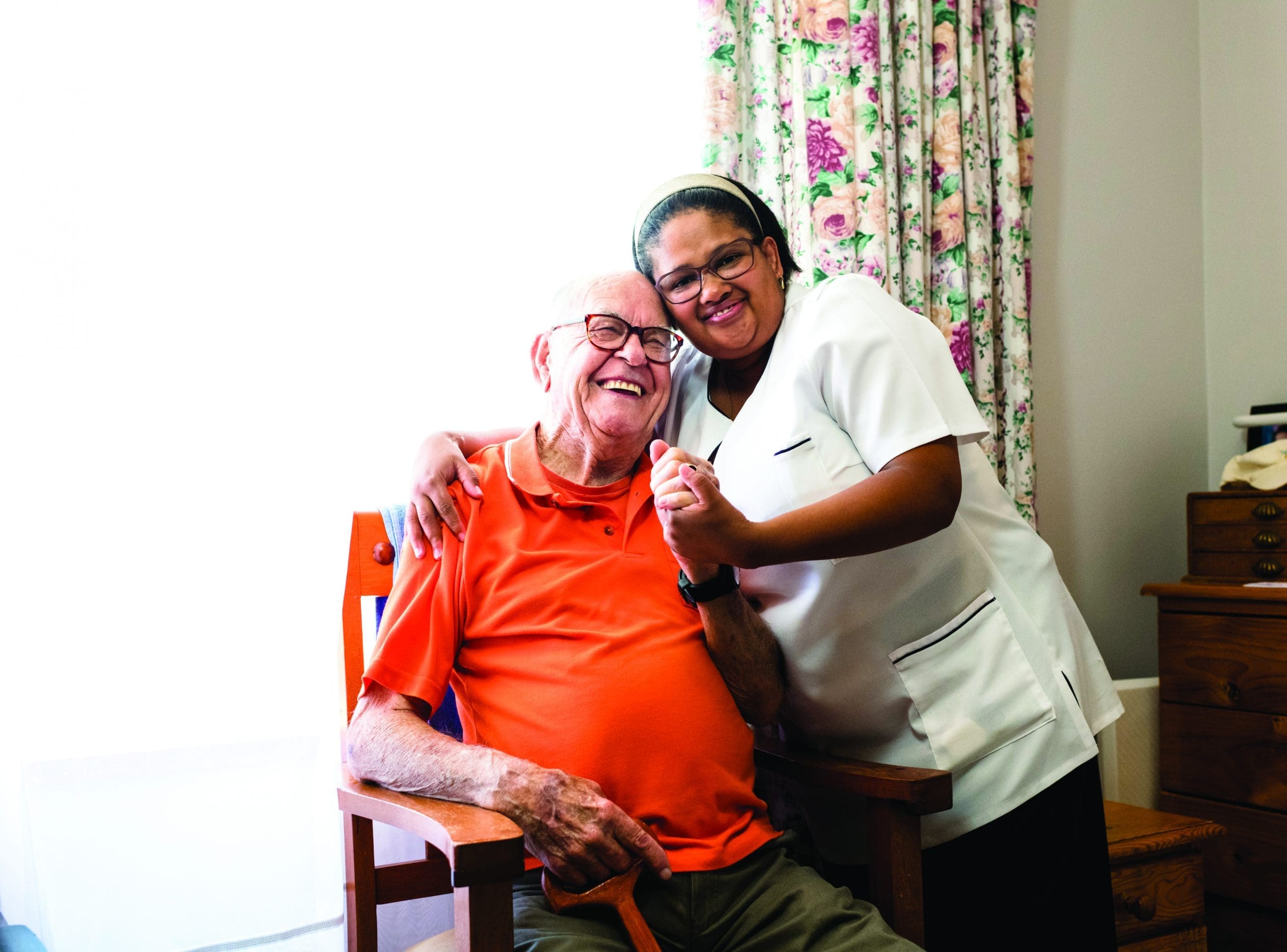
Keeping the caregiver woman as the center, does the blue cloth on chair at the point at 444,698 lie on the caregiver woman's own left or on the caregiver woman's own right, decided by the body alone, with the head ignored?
on the caregiver woman's own right

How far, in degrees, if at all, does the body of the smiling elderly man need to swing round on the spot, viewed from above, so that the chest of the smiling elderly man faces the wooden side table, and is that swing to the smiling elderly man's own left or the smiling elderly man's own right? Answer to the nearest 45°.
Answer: approximately 90° to the smiling elderly man's own left

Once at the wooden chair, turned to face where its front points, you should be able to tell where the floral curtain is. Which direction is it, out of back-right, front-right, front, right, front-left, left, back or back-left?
left

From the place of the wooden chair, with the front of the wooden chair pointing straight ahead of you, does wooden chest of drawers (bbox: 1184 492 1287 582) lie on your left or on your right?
on your left

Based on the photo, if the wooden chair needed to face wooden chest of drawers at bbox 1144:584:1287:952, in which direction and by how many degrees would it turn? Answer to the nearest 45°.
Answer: approximately 90° to its left

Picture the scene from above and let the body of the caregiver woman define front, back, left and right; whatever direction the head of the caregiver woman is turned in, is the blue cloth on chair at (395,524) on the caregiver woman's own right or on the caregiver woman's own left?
on the caregiver woman's own right

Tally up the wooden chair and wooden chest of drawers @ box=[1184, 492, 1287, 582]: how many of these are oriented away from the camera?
0

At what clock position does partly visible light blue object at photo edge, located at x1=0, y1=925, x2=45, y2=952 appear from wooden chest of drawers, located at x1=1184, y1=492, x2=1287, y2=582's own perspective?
The partly visible light blue object at photo edge is roughly at 1 o'clock from the wooden chest of drawers.
